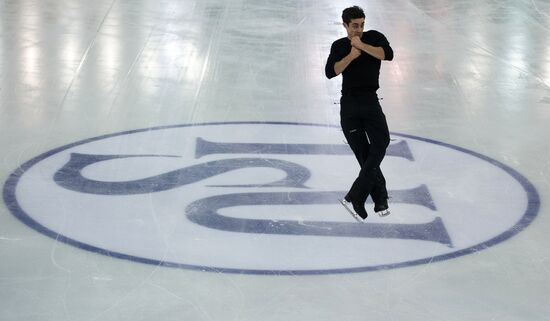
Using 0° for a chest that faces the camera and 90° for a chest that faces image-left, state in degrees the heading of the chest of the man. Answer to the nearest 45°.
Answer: approximately 0°
